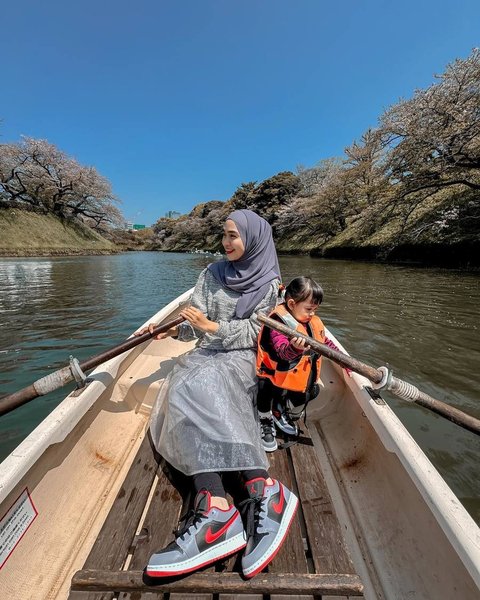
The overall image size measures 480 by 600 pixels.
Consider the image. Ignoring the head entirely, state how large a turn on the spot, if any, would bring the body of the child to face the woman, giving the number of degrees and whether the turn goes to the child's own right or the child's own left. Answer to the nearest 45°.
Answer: approximately 90° to the child's own right

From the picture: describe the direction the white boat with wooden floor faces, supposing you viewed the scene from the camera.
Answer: facing away from the viewer

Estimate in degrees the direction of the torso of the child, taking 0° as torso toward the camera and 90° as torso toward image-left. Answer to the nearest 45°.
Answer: approximately 315°

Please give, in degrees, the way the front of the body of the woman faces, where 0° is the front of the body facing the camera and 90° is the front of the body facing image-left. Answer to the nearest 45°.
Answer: approximately 45°

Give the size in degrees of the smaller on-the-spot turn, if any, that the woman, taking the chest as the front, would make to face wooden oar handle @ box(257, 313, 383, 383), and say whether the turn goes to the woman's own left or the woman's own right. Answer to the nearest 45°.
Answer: approximately 135° to the woman's own left
